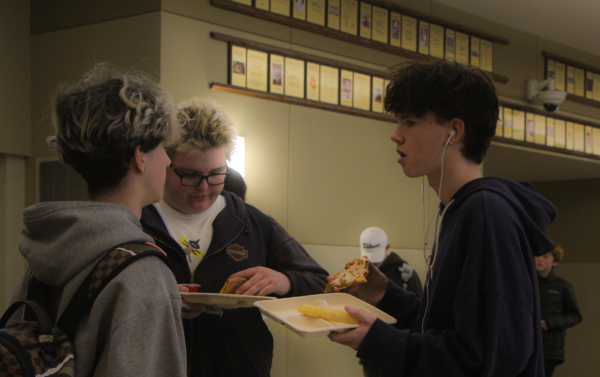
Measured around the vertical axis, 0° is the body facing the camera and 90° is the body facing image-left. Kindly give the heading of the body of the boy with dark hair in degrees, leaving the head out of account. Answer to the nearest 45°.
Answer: approximately 90°

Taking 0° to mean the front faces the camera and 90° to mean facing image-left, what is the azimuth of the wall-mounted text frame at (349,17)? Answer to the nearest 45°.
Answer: approximately 315°

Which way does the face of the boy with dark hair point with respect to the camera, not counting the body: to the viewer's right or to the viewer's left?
to the viewer's left

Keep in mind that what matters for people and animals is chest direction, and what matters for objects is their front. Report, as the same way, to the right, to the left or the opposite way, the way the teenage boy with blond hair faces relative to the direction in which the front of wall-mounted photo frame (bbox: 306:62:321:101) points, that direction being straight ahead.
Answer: to the left

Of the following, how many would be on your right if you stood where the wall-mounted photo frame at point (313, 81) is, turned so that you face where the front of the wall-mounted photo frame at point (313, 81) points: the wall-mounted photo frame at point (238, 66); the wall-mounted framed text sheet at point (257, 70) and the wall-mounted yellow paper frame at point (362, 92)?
2

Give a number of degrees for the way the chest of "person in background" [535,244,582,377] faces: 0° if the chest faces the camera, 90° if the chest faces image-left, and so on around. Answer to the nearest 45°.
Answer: approximately 45°

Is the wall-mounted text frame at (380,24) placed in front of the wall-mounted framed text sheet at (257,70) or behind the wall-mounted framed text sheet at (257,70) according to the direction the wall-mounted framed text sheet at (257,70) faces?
behind

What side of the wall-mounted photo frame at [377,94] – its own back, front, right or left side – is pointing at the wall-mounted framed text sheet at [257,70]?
right

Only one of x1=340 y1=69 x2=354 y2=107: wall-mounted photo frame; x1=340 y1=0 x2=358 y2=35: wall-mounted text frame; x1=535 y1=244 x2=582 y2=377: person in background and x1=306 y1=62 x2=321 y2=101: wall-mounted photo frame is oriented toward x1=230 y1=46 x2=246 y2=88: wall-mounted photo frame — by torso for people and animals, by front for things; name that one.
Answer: the person in background
